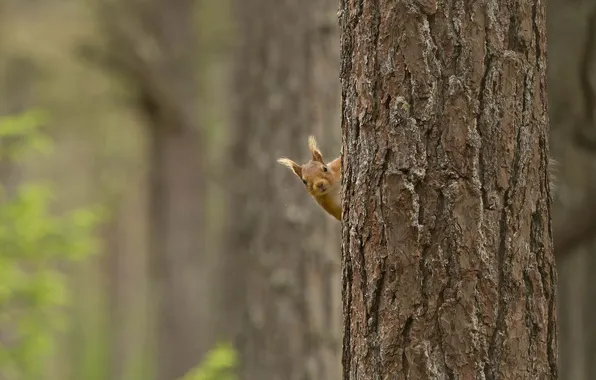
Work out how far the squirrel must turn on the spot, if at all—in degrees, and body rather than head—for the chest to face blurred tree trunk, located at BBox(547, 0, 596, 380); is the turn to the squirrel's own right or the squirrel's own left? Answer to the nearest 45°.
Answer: approximately 135° to the squirrel's own right

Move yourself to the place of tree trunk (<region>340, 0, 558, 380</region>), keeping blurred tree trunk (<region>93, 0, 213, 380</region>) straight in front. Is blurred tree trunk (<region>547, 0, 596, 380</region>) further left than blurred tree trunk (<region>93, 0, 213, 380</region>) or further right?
right

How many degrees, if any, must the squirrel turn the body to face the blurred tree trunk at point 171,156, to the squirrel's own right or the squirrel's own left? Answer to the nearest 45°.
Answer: approximately 180°

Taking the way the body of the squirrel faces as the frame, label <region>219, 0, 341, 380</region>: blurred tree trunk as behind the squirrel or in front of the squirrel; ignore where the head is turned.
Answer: behind

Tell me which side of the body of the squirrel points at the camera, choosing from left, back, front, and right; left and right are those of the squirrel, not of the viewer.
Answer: front
